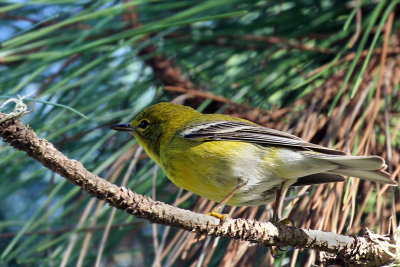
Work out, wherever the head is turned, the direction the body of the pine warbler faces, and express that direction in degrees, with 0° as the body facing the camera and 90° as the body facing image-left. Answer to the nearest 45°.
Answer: approximately 90°
